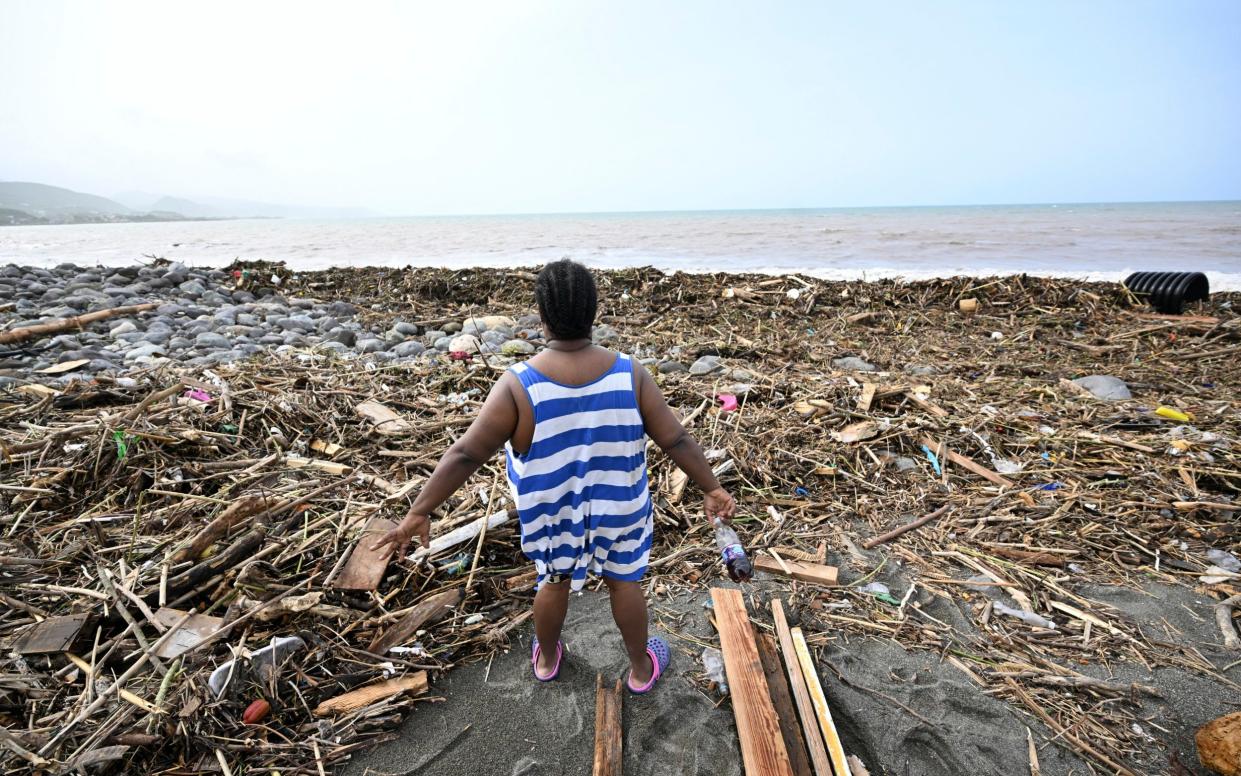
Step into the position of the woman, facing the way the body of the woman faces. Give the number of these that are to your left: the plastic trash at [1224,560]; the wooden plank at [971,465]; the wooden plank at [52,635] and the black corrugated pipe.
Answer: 1

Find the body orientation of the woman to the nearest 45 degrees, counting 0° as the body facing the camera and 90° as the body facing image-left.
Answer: approximately 180°

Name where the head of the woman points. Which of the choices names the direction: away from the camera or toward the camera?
away from the camera

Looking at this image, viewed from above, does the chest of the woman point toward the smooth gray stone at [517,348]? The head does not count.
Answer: yes

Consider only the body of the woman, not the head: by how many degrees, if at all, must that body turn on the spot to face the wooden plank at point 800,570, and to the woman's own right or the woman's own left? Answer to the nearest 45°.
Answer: approximately 45° to the woman's own right

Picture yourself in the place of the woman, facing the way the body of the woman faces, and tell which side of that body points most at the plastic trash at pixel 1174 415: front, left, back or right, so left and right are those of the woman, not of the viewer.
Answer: right

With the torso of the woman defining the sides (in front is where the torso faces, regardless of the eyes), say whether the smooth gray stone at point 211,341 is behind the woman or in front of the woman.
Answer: in front

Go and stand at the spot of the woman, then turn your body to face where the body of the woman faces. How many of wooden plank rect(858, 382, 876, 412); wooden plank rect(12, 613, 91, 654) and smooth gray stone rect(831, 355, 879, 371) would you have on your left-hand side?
1

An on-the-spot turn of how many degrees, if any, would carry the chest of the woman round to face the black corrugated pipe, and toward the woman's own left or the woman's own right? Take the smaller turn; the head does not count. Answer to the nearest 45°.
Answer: approximately 45° to the woman's own right
